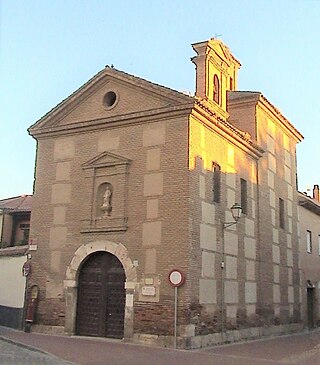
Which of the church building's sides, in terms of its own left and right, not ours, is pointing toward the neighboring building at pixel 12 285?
right

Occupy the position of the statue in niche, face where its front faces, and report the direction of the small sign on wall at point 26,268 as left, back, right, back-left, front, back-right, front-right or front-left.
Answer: right

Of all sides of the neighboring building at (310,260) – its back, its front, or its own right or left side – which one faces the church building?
right

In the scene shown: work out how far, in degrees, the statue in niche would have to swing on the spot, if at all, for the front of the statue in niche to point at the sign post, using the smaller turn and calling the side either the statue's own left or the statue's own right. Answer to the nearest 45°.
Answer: approximately 90° to the statue's own left

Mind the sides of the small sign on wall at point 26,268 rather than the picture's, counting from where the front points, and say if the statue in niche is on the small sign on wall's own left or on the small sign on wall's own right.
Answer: on the small sign on wall's own left

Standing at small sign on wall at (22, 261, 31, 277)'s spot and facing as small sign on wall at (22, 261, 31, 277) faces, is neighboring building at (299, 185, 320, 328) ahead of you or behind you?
behind

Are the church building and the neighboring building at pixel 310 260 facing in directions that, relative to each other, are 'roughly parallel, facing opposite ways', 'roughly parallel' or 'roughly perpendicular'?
roughly perpendicular

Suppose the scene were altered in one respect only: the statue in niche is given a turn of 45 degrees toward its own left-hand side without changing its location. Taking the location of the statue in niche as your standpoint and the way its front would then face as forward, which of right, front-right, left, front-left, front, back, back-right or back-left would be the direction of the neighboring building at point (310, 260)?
back-left

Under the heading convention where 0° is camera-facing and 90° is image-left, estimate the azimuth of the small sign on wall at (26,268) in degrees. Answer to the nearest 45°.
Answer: approximately 45°

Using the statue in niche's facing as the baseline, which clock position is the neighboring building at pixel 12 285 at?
The neighboring building is roughly at 3 o'clock from the statue in niche.
